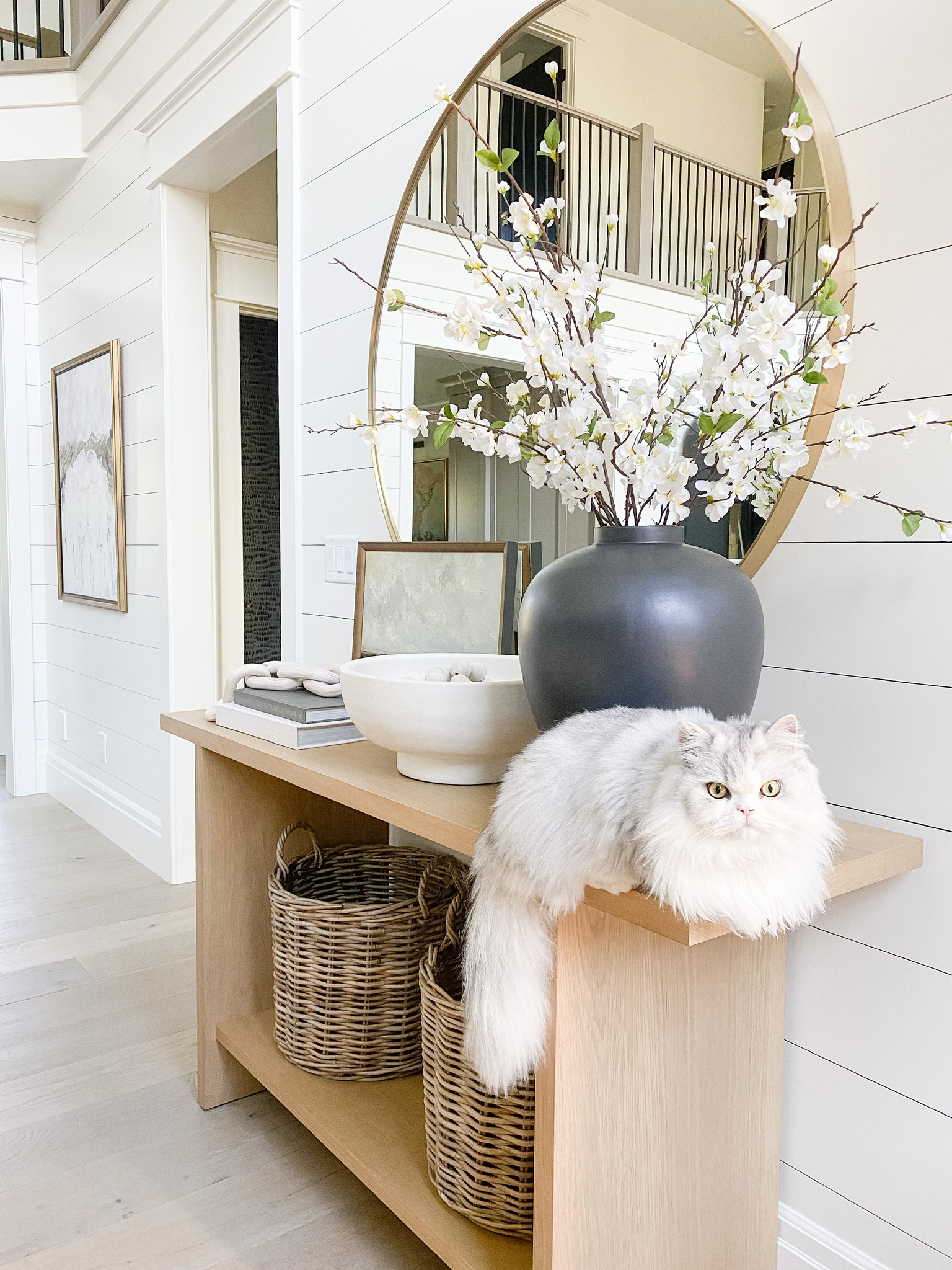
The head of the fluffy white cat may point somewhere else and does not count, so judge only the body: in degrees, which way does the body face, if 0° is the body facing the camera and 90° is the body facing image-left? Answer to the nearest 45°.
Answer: approximately 315°

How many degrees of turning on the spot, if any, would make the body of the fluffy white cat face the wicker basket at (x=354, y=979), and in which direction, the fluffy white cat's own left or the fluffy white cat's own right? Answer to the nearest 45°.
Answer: approximately 180°

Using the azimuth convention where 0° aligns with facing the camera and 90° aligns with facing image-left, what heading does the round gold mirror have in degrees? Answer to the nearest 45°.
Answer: approximately 45°

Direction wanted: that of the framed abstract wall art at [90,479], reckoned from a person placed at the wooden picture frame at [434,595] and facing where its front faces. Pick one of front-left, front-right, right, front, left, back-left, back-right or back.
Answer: right

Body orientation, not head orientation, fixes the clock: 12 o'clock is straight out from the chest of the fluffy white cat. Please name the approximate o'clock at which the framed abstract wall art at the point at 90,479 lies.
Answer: The framed abstract wall art is roughly at 6 o'clock from the fluffy white cat.

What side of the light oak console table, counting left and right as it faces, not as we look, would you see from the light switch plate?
right
